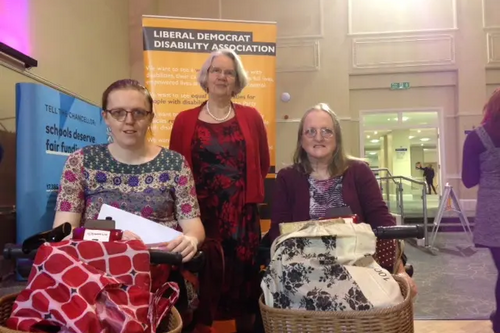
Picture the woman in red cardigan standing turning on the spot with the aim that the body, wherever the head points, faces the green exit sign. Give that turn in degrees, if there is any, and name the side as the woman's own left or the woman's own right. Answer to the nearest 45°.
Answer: approximately 135° to the woman's own left

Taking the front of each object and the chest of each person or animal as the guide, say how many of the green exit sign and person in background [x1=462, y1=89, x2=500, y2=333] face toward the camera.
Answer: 1

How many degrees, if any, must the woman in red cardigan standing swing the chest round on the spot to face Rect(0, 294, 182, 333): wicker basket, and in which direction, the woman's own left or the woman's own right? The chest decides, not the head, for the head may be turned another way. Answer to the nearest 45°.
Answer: approximately 45° to the woman's own right

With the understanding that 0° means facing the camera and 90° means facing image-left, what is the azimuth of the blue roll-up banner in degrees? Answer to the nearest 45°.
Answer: approximately 315°
